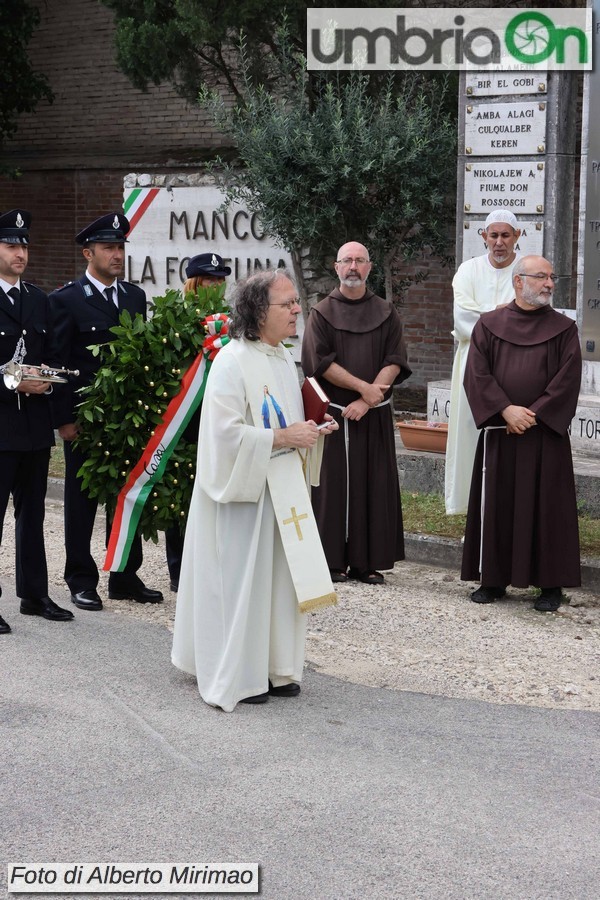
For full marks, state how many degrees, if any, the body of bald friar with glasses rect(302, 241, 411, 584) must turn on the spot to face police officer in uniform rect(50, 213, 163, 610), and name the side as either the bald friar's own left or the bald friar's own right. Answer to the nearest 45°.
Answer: approximately 45° to the bald friar's own right

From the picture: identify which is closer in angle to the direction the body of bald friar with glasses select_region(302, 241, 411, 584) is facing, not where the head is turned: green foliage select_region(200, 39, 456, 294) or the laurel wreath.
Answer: the laurel wreath

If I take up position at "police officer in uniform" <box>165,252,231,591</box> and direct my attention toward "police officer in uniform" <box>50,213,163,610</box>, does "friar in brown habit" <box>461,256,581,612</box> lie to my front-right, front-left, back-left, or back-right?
back-left

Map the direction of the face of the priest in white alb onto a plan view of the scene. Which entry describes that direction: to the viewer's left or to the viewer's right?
to the viewer's right

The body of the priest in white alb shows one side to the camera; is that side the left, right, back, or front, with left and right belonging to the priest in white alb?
right

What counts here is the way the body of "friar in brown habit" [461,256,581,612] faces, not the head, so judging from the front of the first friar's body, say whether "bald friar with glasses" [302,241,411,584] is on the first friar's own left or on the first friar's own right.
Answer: on the first friar's own right

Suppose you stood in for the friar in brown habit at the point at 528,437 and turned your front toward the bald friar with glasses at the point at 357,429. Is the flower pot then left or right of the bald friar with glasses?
right

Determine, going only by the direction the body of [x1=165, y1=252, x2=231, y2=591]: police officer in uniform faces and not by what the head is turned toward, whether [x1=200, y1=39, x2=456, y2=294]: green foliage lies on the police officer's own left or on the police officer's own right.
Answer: on the police officer's own left

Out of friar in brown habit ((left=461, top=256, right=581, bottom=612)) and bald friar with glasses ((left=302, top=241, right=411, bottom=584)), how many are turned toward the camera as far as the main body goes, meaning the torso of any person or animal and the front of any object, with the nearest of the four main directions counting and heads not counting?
2

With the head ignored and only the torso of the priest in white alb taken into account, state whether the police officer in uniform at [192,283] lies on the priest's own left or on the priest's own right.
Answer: on the priest's own left
